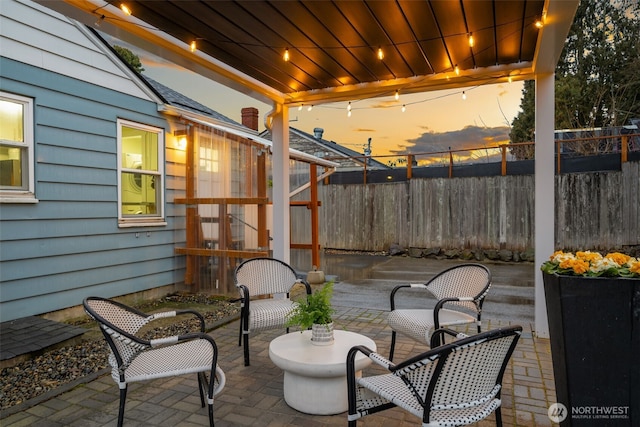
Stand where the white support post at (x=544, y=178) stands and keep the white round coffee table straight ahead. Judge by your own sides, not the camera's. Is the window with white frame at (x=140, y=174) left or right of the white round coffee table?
right

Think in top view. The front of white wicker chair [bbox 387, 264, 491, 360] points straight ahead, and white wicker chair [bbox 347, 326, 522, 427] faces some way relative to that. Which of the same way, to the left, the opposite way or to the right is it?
to the right

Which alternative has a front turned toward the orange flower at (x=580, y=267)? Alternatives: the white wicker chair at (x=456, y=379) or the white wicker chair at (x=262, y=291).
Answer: the white wicker chair at (x=262, y=291)

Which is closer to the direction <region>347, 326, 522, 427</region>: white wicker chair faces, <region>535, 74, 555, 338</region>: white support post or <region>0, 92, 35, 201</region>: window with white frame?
the window with white frame

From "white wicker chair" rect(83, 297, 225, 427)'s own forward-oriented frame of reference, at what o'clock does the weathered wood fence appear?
The weathered wood fence is roughly at 11 o'clock from the white wicker chair.

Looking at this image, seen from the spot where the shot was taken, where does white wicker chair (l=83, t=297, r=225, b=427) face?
facing to the right of the viewer

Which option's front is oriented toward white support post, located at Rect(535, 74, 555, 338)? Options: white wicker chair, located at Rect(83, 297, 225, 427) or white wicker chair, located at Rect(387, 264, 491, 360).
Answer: white wicker chair, located at Rect(83, 297, 225, 427)

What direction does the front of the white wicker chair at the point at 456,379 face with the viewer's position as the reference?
facing away from the viewer and to the left of the viewer

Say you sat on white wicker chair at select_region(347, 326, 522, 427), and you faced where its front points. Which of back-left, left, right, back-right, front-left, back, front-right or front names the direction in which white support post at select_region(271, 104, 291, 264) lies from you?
front

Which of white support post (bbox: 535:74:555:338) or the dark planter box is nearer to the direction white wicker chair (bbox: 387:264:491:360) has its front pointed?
the dark planter box

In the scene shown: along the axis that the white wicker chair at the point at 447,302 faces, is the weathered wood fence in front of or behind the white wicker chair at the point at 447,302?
behind

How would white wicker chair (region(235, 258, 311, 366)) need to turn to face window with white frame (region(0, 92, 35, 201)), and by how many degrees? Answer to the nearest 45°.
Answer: approximately 135° to its right

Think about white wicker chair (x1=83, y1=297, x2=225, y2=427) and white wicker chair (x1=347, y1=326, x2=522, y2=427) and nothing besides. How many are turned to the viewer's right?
1

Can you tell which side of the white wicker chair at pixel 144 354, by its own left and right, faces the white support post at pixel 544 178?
front

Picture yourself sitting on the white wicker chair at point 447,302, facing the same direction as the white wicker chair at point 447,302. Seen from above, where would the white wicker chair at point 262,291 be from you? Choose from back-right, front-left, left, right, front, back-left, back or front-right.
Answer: front-right

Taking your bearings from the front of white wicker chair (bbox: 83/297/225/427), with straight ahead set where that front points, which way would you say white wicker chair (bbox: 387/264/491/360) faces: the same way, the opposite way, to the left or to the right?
the opposite way

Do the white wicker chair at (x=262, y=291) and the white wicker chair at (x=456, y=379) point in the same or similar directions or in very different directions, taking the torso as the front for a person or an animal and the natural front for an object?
very different directions

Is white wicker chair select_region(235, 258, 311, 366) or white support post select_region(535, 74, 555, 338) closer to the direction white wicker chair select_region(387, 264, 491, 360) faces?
the white wicker chair
